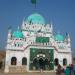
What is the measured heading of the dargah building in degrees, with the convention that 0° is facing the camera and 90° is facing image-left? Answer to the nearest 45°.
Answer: approximately 0°
